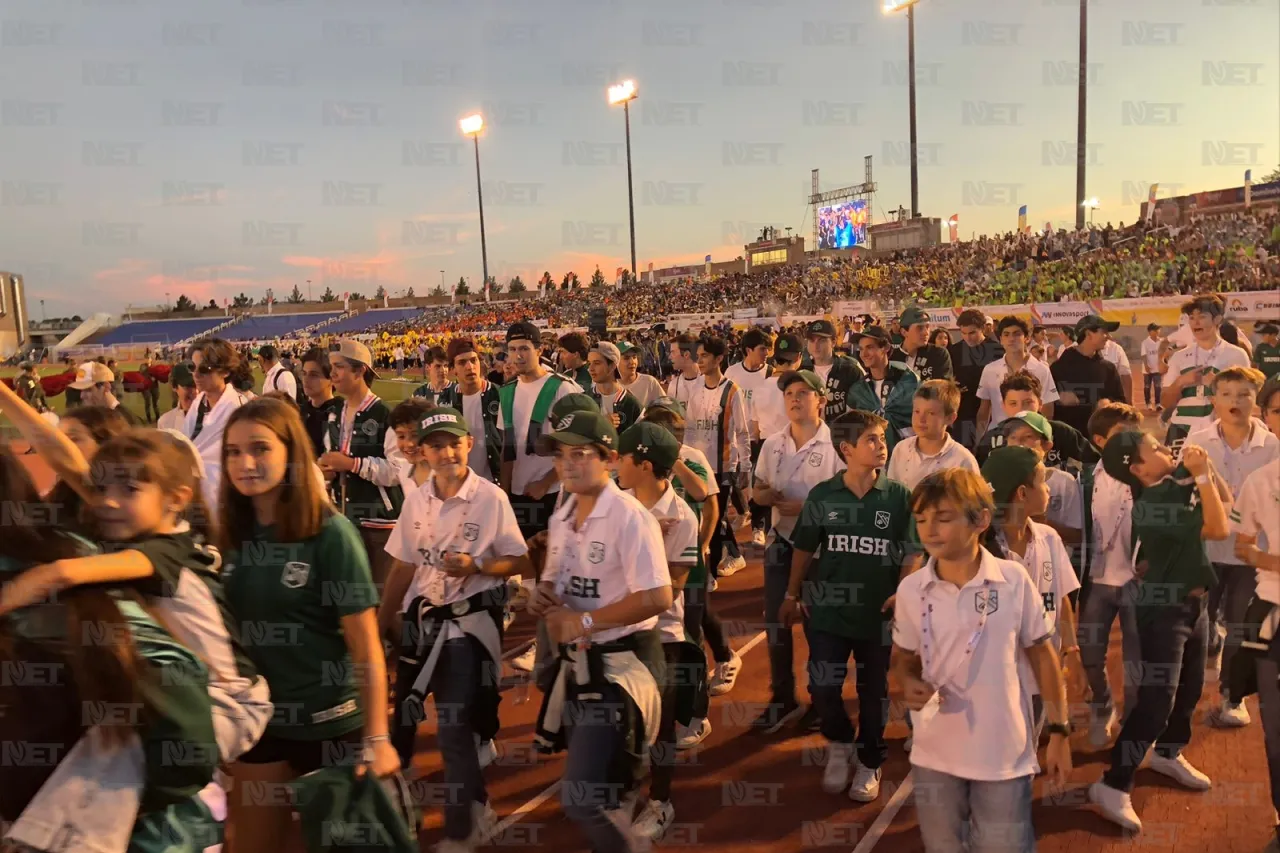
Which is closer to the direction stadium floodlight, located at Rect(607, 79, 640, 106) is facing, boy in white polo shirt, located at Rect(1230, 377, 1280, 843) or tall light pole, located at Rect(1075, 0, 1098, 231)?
the boy in white polo shirt

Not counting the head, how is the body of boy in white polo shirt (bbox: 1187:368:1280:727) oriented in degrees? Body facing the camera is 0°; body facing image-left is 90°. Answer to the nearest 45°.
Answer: approximately 0°

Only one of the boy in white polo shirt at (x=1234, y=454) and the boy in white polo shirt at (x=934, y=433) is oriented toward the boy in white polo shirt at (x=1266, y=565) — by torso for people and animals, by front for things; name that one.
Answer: the boy in white polo shirt at (x=1234, y=454)

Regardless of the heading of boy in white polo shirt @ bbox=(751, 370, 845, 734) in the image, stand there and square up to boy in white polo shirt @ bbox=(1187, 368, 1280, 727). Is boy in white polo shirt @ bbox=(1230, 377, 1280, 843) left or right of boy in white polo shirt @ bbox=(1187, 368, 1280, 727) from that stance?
right
